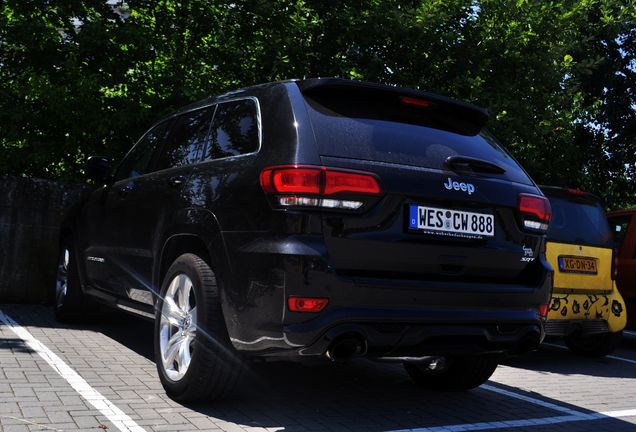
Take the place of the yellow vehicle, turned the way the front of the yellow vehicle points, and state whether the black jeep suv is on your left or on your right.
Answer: on your left

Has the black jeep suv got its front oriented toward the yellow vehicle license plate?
no

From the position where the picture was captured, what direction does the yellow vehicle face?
facing away from the viewer and to the left of the viewer

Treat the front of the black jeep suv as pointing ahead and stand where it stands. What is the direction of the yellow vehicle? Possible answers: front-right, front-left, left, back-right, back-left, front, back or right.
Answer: right

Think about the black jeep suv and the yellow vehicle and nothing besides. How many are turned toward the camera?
0

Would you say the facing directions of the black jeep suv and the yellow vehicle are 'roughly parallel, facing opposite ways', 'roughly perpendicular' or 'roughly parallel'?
roughly parallel

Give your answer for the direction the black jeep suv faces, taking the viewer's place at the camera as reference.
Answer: facing away from the viewer and to the left of the viewer
